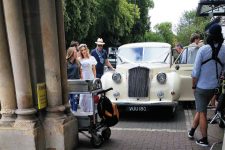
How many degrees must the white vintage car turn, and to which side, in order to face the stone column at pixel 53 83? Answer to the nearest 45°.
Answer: approximately 45° to its right

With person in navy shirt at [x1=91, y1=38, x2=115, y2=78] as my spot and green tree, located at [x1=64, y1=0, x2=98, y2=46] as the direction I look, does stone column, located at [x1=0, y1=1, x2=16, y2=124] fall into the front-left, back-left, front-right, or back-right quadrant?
back-left

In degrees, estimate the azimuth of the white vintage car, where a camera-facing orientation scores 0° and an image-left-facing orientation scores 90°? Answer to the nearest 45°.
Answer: approximately 0°

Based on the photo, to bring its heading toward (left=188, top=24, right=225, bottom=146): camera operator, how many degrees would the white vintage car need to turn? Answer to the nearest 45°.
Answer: approximately 45° to its left

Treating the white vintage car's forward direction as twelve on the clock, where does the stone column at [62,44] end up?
The stone column is roughly at 1 o'clock from the white vintage car.

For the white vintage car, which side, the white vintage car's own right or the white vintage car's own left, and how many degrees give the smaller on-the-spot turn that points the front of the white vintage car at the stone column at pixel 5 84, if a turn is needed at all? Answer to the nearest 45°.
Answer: approximately 45° to the white vintage car's own right

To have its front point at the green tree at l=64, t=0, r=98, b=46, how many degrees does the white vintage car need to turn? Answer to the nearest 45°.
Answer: approximately 180°

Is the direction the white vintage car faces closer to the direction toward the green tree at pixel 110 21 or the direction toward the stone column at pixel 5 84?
the stone column

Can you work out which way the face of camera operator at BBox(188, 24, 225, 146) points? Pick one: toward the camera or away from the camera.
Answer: away from the camera

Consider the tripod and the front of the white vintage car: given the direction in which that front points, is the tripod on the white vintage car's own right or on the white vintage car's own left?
on the white vintage car's own left
